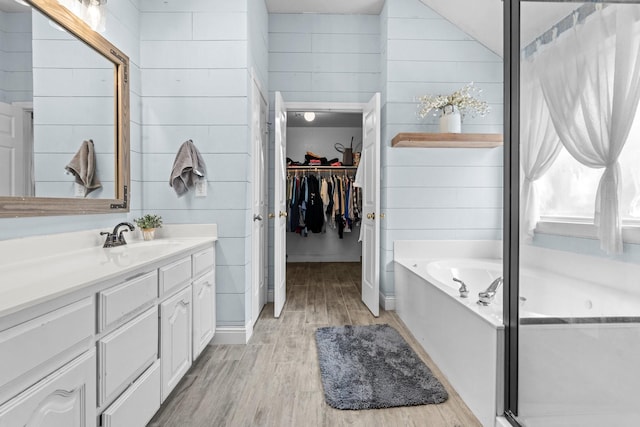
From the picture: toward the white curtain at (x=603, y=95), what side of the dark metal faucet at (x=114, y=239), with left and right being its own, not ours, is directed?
front

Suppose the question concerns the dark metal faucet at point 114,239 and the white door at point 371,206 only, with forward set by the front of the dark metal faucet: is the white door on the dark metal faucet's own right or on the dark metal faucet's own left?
on the dark metal faucet's own left

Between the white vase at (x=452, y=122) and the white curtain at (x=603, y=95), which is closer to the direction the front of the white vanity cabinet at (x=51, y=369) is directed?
the white curtain

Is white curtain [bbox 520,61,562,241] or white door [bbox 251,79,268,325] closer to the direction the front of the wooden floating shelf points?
the white curtain

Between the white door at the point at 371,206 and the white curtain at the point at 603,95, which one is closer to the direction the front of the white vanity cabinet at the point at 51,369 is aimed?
the white curtain

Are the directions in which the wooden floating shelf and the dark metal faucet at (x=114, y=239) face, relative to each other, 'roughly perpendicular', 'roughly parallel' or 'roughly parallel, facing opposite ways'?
roughly perpendicular

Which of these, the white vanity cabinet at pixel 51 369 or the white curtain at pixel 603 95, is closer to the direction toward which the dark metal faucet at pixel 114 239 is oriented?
the white curtain

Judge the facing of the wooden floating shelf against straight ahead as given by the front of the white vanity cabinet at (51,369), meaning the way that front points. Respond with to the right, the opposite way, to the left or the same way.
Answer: to the right

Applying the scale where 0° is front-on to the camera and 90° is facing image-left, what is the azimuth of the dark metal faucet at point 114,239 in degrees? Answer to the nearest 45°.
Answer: approximately 315°

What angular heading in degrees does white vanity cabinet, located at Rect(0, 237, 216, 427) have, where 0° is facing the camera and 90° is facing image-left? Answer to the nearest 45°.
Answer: approximately 315°
